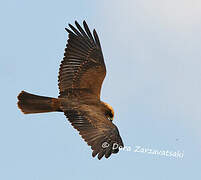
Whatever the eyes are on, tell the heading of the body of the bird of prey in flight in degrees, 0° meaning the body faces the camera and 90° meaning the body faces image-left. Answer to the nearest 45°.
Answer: approximately 270°
